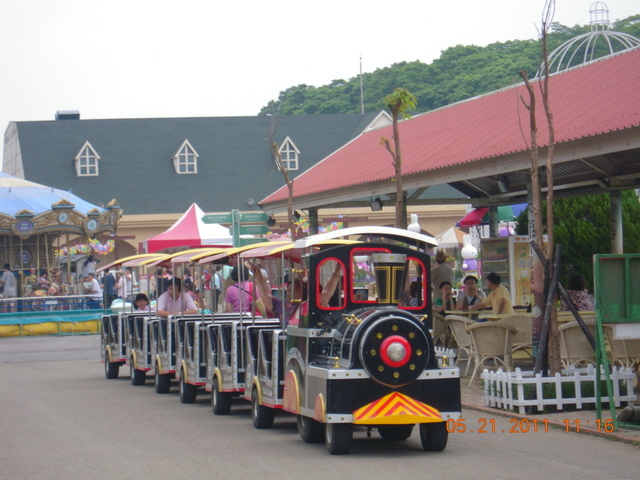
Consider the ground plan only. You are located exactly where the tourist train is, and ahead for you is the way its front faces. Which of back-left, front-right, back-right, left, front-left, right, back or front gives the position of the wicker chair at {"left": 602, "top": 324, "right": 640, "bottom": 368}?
left

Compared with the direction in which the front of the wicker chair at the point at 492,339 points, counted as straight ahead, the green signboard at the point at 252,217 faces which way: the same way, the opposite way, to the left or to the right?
the opposite way

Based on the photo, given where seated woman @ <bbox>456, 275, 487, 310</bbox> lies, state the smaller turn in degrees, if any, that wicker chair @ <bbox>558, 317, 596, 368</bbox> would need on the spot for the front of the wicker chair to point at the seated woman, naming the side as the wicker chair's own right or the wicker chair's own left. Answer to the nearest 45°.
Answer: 0° — it already faces them

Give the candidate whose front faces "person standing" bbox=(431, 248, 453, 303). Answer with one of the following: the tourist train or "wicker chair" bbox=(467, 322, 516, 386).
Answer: the wicker chair

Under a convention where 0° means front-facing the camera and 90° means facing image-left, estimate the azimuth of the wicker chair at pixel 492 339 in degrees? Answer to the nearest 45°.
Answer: approximately 180°

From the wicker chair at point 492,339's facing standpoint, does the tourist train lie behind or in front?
behind
